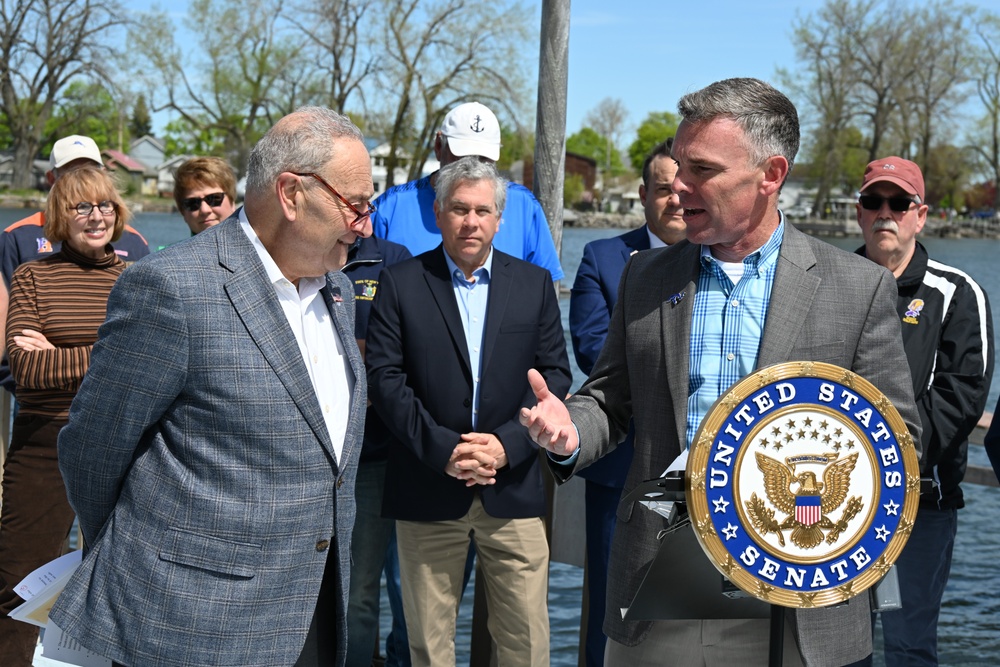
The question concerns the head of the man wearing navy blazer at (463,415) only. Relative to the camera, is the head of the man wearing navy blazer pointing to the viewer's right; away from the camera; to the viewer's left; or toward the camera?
toward the camera

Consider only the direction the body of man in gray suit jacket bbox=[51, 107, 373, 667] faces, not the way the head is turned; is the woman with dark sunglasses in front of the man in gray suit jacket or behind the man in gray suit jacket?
behind

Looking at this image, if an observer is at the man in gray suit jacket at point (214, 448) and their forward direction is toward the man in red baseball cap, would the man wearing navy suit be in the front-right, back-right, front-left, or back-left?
front-left

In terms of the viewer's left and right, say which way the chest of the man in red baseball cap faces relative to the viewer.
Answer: facing the viewer and to the left of the viewer

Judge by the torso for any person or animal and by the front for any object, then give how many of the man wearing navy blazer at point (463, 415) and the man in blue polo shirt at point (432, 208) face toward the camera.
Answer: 2

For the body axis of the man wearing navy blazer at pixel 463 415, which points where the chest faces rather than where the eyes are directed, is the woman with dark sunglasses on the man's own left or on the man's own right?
on the man's own right

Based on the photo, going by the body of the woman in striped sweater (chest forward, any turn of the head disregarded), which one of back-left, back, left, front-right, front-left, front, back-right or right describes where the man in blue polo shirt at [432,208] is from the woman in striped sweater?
front-left

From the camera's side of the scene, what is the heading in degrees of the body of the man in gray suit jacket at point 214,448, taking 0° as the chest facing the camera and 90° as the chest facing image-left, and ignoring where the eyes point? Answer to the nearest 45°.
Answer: approximately 315°

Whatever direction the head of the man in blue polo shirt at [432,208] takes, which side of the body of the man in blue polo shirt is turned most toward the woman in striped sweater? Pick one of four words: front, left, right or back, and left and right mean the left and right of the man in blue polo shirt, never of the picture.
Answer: right

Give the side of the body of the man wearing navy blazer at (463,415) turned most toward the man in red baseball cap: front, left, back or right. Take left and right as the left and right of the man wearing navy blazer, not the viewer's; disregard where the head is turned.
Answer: left

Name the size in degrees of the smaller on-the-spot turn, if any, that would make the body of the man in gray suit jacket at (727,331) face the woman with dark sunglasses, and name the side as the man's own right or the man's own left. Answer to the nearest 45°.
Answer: approximately 90° to the man's own right

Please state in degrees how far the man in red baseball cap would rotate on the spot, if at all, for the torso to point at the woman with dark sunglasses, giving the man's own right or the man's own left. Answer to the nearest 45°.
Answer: approximately 45° to the man's own right

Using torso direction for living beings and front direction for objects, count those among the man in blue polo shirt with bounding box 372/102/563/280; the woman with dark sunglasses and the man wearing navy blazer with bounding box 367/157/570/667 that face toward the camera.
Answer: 3

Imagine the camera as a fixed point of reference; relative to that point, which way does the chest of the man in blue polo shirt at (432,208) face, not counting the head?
toward the camera

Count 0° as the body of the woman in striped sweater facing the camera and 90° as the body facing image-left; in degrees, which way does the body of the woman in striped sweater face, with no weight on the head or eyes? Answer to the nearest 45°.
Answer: approximately 315°

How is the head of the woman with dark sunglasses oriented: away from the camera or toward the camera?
toward the camera

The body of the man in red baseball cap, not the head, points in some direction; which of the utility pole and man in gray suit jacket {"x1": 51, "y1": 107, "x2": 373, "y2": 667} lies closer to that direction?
the man in gray suit jacket

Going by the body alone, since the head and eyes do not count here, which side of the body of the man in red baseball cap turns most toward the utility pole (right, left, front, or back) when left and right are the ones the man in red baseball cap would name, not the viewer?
right
